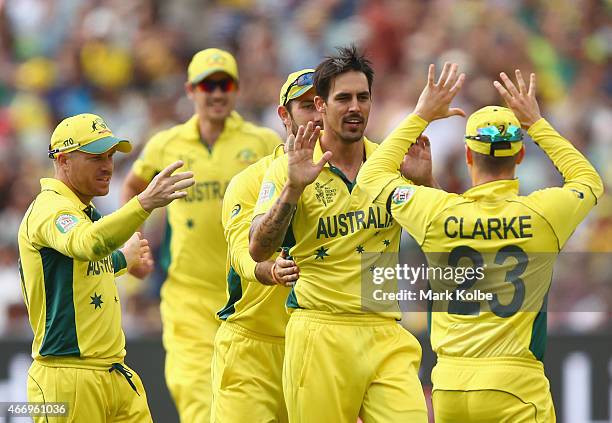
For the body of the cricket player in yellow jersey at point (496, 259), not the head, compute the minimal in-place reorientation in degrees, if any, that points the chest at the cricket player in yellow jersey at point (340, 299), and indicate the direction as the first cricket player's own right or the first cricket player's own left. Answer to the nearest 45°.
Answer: approximately 90° to the first cricket player's own left

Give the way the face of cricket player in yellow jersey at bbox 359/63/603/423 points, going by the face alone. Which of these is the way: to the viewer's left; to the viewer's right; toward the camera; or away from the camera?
away from the camera

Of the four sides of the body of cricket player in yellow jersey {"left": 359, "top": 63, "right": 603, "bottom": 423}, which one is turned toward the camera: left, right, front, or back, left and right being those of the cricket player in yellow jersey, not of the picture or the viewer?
back

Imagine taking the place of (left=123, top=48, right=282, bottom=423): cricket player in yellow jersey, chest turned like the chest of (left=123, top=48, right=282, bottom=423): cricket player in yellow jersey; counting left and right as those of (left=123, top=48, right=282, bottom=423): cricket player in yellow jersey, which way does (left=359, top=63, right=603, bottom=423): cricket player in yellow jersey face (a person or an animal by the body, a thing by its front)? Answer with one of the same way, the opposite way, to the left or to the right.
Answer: the opposite way

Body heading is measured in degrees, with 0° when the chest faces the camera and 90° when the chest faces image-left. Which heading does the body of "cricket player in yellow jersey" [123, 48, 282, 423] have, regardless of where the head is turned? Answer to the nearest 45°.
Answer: approximately 0°

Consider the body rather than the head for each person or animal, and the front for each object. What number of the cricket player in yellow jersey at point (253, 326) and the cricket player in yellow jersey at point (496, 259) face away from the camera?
1

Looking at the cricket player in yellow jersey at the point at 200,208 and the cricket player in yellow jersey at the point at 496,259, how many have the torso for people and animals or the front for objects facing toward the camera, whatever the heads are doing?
1
